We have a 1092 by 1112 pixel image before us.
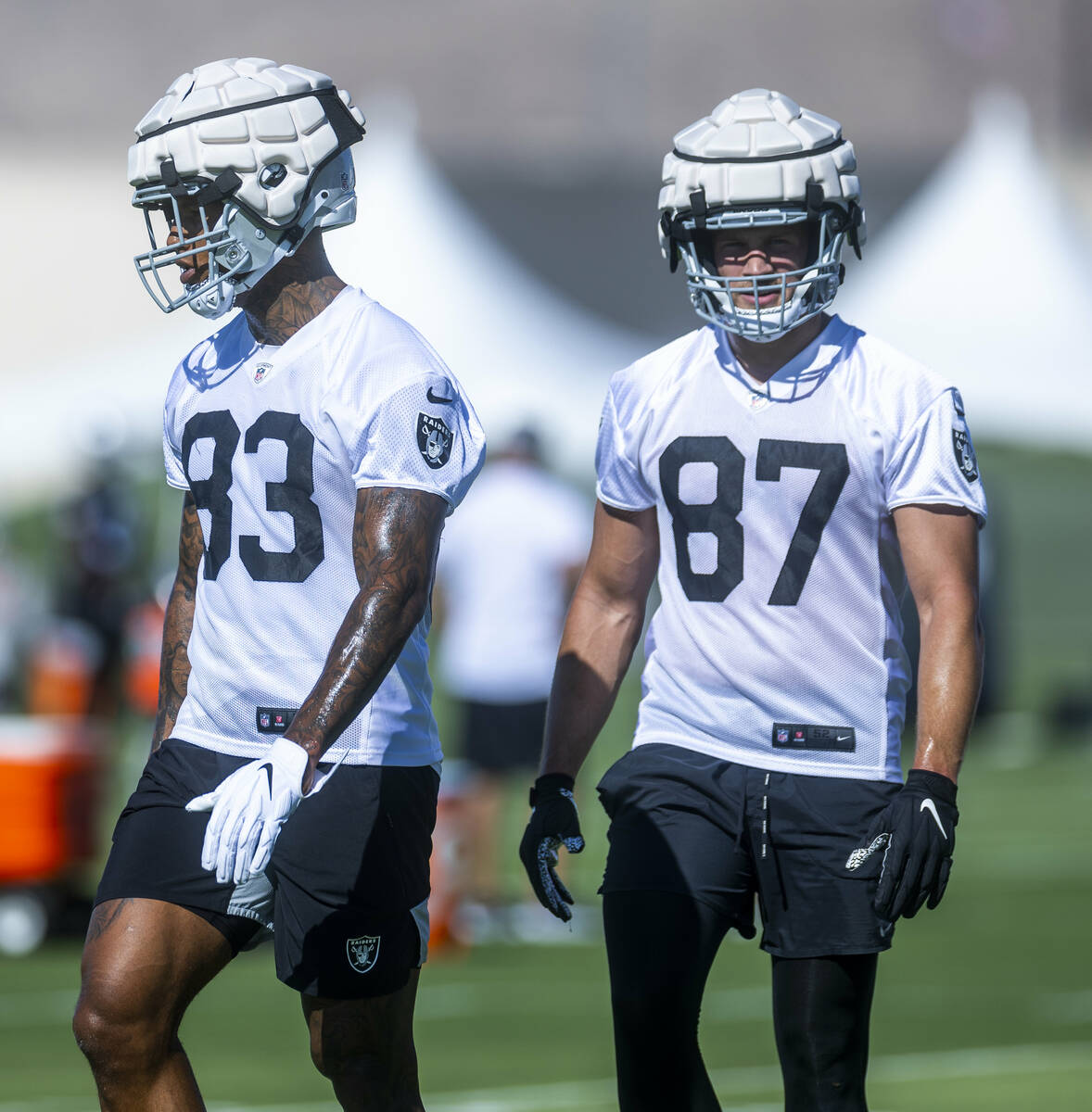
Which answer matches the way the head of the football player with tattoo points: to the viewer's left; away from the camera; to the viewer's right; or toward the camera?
to the viewer's left

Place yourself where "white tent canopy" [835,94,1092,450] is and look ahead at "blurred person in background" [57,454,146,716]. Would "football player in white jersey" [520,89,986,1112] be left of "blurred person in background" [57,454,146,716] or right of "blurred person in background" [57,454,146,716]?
left

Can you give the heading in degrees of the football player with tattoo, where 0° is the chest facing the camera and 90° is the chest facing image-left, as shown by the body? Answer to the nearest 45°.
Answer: approximately 45°

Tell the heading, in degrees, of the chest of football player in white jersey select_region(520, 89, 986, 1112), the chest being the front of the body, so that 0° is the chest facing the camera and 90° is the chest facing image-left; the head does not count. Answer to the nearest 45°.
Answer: approximately 0°

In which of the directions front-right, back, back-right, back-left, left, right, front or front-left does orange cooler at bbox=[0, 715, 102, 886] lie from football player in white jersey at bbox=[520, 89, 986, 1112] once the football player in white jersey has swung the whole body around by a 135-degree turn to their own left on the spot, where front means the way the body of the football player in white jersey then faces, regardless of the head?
left

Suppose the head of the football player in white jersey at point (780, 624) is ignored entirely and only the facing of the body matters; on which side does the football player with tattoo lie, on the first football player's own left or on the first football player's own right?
on the first football player's own right
